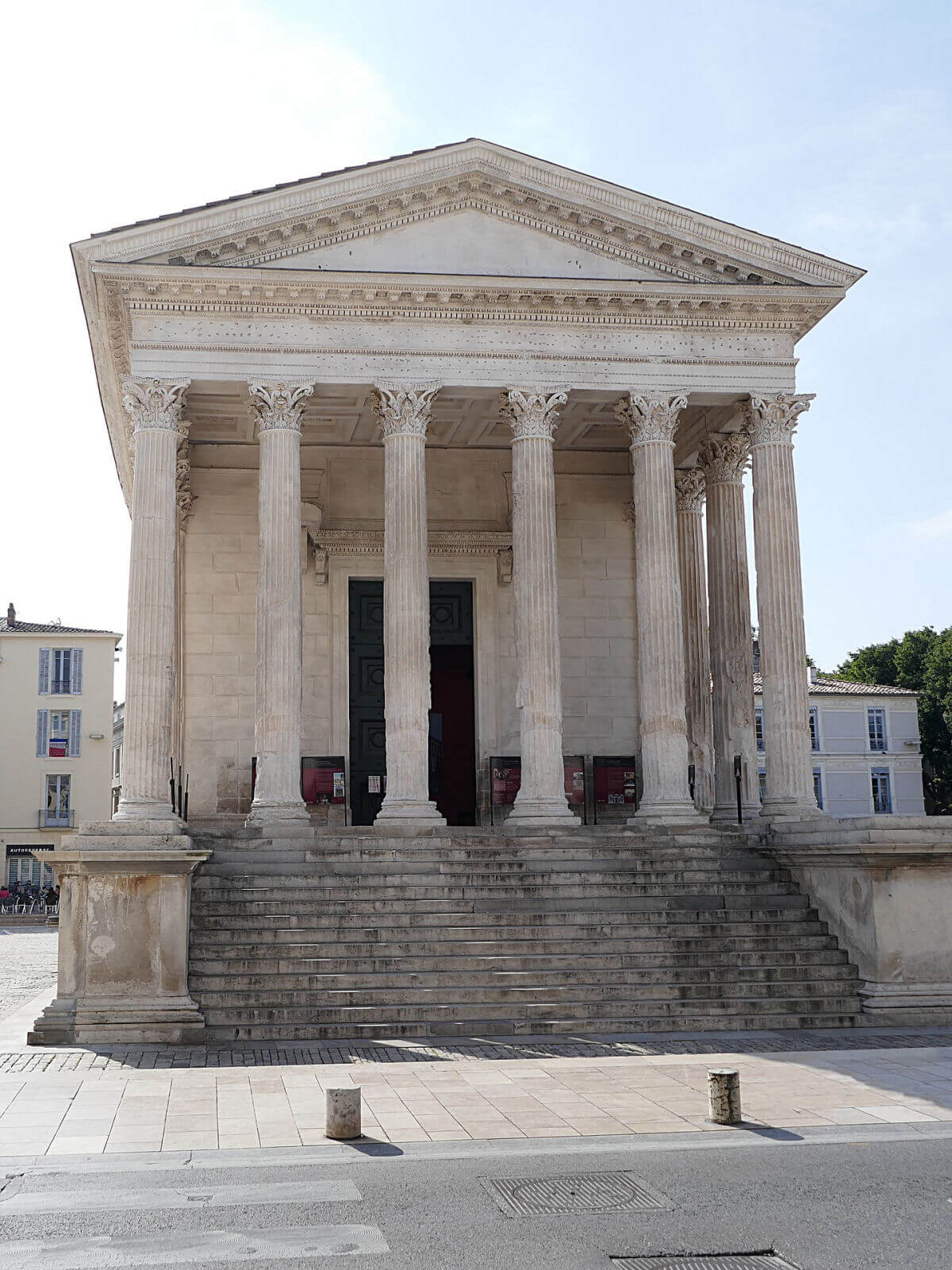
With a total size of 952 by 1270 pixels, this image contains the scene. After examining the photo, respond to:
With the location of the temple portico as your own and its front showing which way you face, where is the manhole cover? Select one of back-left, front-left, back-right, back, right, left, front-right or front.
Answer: front

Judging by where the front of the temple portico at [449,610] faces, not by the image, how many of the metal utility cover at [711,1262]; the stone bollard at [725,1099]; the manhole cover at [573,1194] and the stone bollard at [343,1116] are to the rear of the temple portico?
0

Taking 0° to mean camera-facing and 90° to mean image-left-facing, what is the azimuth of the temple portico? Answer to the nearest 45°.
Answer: approximately 0°

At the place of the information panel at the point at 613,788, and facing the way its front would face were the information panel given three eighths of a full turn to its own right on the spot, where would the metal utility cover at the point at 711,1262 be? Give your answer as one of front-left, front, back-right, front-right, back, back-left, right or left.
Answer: back-left

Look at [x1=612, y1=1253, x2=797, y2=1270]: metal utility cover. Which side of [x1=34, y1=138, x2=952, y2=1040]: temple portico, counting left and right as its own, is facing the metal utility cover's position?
front

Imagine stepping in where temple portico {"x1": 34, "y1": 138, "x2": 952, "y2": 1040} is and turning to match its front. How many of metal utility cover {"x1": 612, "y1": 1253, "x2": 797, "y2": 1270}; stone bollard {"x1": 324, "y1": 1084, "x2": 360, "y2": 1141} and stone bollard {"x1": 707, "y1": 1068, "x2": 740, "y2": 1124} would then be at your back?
0

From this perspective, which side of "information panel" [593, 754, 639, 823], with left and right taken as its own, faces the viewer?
front

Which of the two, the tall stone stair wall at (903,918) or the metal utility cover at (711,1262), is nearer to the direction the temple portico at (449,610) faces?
the metal utility cover

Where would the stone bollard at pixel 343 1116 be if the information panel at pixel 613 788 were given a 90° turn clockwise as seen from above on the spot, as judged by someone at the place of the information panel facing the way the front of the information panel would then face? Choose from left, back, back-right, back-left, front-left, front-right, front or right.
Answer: left

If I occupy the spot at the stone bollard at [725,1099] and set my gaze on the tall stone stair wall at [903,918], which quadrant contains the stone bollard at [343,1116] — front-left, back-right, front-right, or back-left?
back-left

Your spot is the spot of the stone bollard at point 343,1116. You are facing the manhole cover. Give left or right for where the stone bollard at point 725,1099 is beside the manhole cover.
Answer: left

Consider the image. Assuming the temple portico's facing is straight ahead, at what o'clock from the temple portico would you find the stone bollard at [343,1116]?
The stone bollard is roughly at 12 o'clock from the temple portico.

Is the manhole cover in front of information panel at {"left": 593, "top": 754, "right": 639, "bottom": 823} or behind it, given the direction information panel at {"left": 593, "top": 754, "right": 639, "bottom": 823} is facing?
in front

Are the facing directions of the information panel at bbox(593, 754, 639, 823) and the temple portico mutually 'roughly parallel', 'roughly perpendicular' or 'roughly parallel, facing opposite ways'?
roughly parallel

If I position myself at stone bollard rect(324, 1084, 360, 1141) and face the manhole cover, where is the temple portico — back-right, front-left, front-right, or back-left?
back-left

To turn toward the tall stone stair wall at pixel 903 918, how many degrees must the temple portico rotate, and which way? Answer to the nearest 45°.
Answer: approximately 45° to its left
